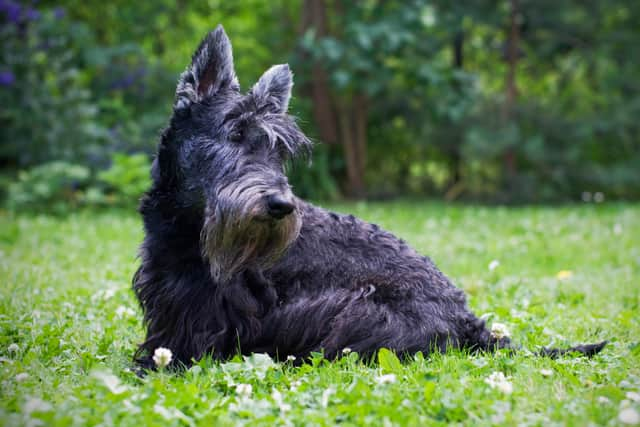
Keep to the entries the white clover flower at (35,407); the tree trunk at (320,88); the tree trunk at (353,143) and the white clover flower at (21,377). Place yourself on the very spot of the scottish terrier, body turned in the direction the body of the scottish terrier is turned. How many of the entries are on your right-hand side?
2

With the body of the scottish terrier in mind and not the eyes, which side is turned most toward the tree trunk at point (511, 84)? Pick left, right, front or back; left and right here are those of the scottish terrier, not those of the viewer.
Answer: right

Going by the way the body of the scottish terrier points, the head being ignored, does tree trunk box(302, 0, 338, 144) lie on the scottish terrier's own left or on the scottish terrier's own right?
on the scottish terrier's own right

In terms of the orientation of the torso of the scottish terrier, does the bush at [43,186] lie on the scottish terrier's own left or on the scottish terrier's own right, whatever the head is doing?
on the scottish terrier's own right

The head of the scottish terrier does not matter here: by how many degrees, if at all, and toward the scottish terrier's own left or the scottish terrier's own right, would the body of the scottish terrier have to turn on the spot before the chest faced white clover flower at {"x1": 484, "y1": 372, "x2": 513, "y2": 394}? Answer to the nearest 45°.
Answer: approximately 135° to the scottish terrier's own left

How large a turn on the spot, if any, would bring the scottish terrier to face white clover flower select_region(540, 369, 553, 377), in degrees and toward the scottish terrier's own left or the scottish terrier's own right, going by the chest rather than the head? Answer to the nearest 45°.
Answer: approximately 180°

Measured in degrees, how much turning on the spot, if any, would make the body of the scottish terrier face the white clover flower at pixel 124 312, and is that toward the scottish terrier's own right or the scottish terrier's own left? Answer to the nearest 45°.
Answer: approximately 45° to the scottish terrier's own right

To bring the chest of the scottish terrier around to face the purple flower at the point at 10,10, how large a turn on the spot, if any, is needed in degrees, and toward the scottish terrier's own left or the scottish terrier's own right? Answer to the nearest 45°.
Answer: approximately 45° to the scottish terrier's own right

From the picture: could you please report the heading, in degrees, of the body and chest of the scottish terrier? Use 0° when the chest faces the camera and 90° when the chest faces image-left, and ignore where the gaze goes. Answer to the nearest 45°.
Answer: approximately 90°

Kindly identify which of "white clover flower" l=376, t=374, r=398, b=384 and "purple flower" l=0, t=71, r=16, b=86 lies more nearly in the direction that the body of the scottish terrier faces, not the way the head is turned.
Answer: the purple flower

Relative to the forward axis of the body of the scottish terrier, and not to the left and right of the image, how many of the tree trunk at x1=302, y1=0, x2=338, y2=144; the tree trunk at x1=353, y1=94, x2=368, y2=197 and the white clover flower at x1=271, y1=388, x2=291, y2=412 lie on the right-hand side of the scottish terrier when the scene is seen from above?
2

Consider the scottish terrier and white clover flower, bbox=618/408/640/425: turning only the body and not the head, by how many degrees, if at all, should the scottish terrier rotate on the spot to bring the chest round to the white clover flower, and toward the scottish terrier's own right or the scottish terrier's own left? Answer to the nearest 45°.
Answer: approximately 135° to the scottish terrier's own left
